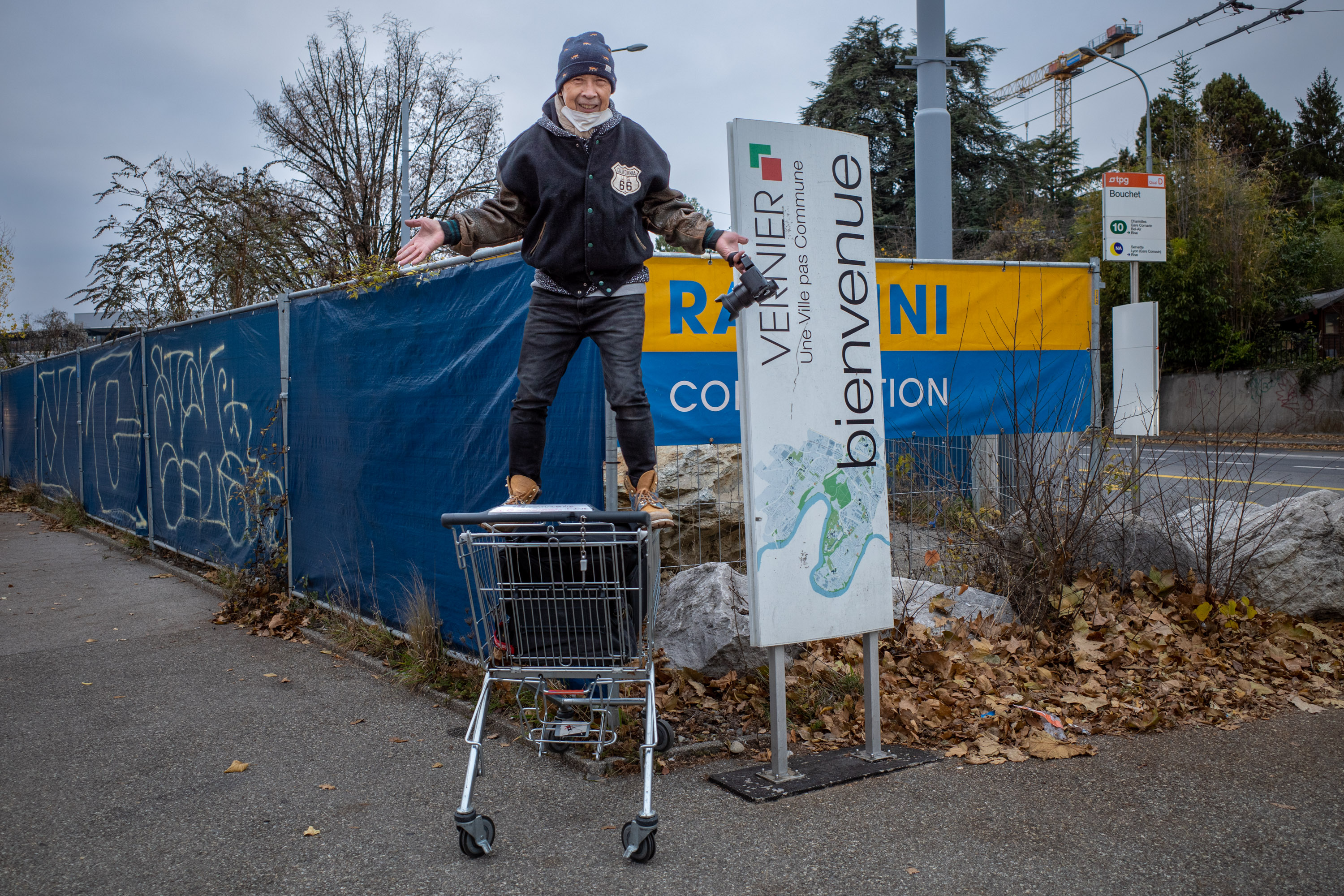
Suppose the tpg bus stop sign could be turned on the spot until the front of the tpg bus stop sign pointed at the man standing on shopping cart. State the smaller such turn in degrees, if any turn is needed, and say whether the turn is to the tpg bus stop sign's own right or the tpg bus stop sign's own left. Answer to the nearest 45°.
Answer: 0° — it already faces them

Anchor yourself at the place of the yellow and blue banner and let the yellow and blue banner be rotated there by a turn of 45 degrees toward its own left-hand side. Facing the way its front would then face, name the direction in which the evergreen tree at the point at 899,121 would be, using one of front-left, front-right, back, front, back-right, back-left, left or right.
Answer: back-left

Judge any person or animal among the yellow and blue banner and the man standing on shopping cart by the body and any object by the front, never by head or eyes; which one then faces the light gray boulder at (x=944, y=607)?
the yellow and blue banner

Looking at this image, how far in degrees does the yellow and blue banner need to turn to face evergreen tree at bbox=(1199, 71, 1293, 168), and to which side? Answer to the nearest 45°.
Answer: approximately 180°

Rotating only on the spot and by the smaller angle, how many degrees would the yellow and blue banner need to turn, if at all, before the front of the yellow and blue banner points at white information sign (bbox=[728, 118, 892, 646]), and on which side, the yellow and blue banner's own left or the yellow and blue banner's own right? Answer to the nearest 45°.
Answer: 0° — it already faces it

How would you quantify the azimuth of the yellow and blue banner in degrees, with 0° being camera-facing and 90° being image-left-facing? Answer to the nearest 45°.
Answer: approximately 0°

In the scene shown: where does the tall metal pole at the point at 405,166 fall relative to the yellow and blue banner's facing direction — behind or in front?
behind
